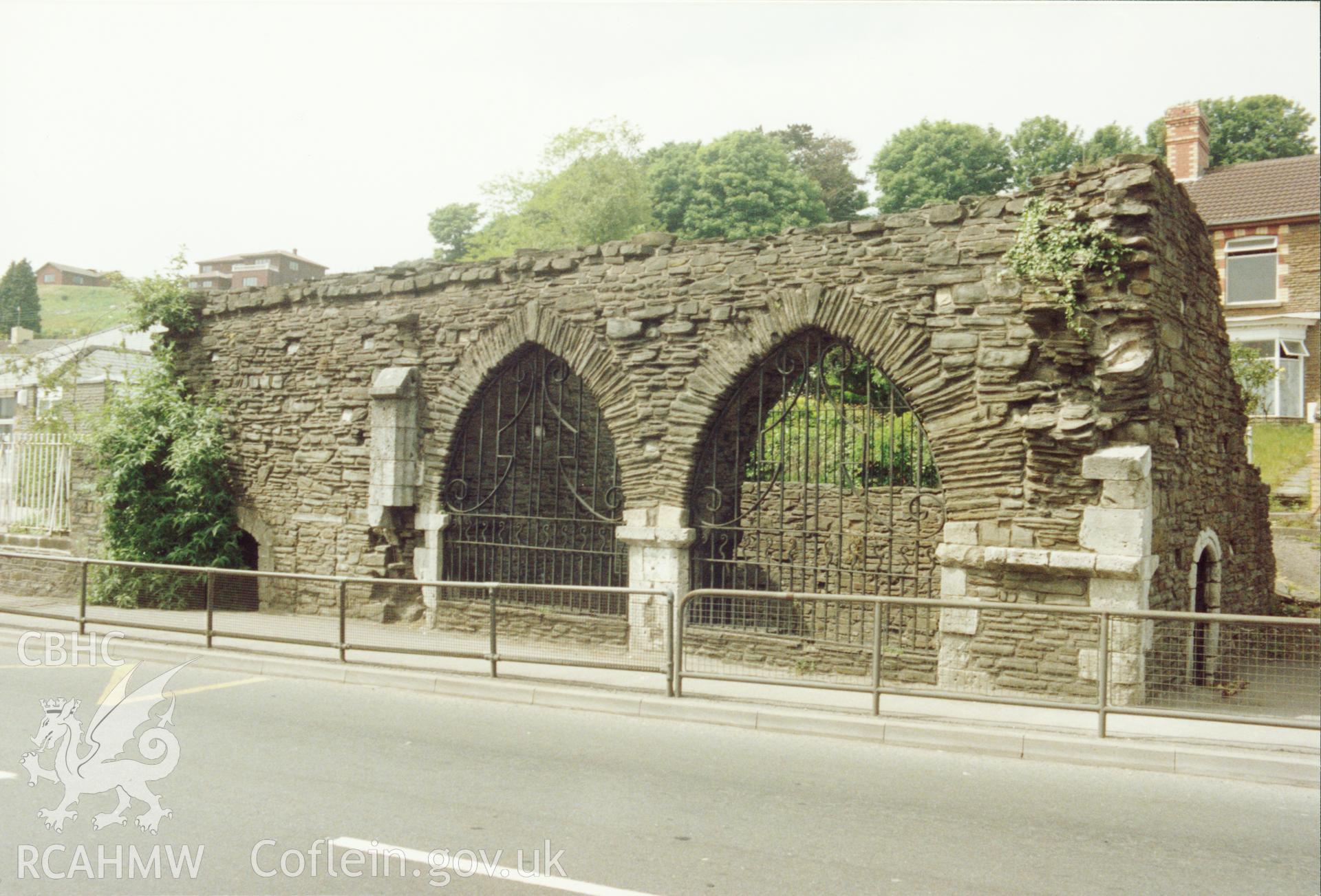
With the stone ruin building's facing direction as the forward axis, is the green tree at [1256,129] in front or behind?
behind

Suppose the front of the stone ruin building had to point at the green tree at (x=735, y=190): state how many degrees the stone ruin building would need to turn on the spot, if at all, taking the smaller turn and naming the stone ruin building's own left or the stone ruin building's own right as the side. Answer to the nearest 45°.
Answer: approximately 135° to the stone ruin building's own right

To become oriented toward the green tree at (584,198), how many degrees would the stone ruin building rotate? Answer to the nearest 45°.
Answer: approximately 135° to its right

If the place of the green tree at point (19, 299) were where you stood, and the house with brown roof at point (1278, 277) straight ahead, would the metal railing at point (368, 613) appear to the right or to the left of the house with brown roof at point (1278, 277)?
right

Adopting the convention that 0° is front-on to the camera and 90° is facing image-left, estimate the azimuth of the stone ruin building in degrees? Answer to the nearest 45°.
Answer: approximately 45°

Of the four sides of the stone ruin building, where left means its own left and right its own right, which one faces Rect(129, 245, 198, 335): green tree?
right

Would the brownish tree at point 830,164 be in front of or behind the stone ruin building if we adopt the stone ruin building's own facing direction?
behind

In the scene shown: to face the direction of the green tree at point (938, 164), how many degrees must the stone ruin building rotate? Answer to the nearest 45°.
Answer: approximately 135° to its right
